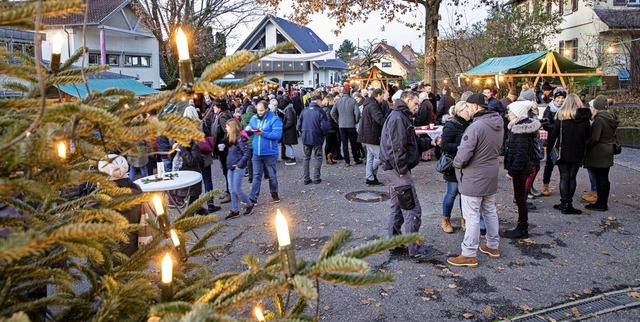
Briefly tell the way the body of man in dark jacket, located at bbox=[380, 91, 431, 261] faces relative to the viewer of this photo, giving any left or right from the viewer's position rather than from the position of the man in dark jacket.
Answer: facing to the right of the viewer

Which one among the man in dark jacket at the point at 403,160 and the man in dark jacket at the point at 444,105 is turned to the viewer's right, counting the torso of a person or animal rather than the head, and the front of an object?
the man in dark jacket at the point at 403,160

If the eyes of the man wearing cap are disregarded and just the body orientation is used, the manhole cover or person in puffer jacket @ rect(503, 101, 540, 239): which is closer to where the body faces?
the manhole cover

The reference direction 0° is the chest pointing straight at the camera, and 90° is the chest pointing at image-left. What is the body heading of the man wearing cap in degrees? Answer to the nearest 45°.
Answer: approximately 135°

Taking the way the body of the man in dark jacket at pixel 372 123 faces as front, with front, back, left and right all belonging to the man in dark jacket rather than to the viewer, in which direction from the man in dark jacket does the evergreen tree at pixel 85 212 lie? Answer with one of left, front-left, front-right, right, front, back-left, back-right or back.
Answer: right

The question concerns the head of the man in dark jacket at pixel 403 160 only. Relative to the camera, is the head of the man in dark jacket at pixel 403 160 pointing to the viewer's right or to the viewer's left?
to the viewer's right

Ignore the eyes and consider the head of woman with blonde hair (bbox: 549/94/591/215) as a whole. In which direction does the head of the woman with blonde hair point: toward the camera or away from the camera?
away from the camera

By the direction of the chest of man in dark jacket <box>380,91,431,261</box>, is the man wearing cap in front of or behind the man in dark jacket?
in front
